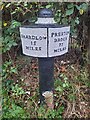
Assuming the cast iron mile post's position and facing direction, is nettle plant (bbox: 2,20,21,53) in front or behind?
behind

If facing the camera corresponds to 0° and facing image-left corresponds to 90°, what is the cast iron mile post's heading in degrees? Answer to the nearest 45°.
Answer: approximately 0°
